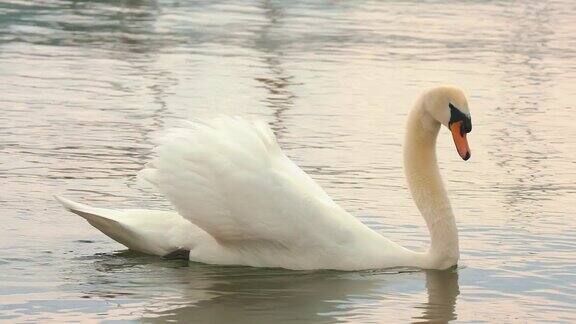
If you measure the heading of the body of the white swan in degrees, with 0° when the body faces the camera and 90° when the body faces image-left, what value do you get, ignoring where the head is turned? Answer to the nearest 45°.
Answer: approximately 270°
